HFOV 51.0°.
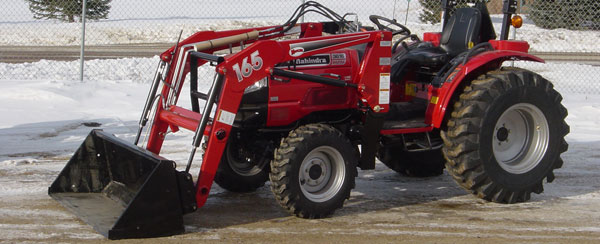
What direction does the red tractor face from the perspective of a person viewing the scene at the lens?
facing the viewer and to the left of the viewer

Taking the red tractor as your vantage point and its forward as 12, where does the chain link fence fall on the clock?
The chain link fence is roughly at 4 o'clock from the red tractor.
